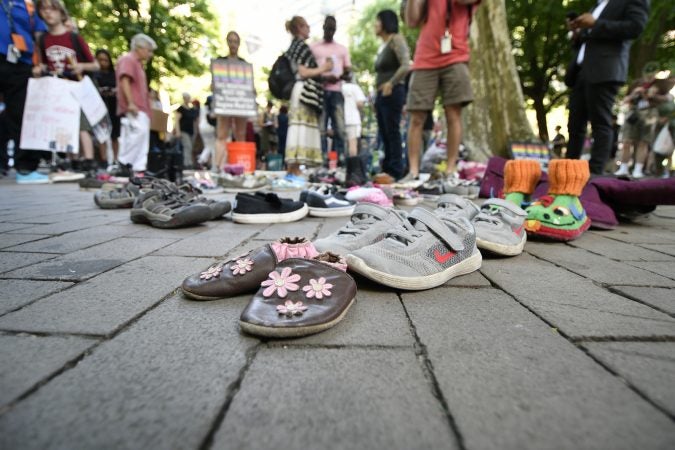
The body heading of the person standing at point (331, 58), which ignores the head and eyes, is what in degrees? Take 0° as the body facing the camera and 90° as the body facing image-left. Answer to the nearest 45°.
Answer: approximately 0°

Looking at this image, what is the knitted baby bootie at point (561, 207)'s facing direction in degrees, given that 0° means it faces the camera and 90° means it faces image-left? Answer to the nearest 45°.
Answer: approximately 45°

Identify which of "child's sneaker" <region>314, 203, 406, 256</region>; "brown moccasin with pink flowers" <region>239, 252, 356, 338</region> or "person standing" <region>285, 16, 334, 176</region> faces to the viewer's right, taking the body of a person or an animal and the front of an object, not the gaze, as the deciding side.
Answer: the person standing

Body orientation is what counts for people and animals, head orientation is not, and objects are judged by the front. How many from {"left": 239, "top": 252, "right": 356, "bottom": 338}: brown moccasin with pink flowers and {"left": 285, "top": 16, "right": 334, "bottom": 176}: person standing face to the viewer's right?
1

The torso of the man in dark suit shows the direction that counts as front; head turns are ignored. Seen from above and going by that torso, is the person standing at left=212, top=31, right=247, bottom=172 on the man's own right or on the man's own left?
on the man's own right

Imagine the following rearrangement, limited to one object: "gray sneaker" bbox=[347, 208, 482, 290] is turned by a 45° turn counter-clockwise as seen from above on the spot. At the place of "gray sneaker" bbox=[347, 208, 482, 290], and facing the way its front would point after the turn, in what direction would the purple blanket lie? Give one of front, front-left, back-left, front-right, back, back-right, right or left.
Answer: back-left

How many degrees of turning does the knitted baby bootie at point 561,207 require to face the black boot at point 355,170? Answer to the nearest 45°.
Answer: approximately 90° to its right

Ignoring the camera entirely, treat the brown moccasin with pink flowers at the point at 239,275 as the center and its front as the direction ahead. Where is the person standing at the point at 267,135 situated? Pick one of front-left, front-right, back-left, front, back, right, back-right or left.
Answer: back-right

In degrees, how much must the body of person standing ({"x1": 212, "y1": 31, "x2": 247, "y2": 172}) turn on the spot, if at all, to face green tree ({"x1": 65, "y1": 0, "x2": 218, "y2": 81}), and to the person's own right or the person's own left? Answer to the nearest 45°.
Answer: approximately 180°

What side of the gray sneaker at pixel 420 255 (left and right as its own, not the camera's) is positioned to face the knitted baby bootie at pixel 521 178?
back

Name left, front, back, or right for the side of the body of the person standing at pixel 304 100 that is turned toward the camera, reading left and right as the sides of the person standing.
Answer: right

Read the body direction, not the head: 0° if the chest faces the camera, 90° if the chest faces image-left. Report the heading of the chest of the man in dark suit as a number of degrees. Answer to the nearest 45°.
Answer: approximately 45°

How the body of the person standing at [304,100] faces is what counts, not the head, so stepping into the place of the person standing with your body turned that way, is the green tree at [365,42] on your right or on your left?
on your left
